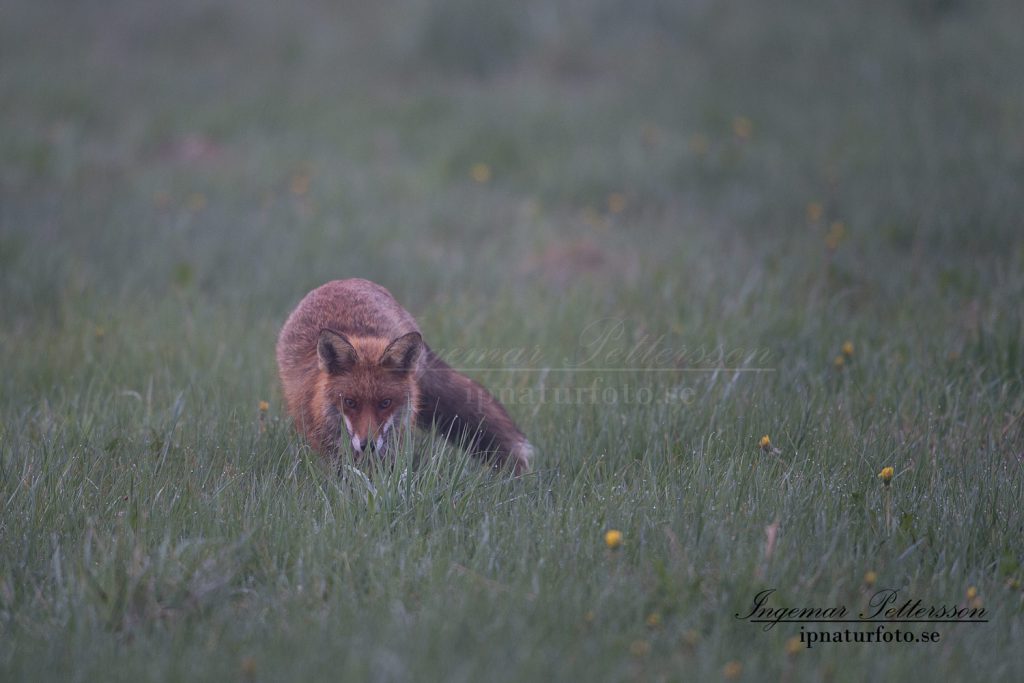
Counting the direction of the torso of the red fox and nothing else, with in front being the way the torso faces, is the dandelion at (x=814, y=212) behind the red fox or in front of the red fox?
behind

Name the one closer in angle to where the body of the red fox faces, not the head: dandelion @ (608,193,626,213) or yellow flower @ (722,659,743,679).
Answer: the yellow flower

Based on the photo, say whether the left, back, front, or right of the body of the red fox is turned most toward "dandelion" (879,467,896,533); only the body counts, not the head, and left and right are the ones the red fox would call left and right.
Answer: left

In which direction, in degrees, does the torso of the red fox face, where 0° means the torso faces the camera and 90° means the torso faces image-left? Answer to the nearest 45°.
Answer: approximately 0°

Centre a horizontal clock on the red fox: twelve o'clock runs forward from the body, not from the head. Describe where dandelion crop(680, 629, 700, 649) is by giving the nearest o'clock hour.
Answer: The dandelion is roughly at 11 o'clock from the red fox.

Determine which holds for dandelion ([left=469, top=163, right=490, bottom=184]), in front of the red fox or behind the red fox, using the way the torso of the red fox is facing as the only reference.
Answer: behind

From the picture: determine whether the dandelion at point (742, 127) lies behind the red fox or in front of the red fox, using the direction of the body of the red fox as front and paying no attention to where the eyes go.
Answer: behind

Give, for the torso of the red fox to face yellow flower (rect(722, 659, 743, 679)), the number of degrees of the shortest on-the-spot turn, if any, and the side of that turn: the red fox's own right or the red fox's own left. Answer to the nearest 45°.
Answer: approximately 45° to the red fox's own left

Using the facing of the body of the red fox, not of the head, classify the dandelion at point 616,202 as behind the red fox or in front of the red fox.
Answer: behind
